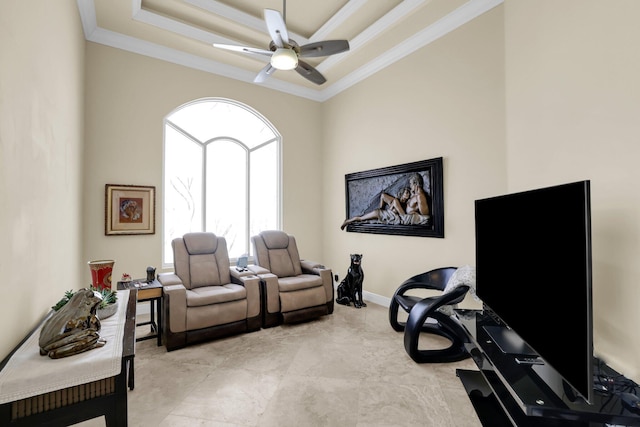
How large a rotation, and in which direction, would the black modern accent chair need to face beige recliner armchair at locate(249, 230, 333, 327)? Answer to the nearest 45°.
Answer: approximately 45° to its right

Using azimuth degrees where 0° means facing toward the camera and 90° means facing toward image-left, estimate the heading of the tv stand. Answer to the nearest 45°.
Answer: approximately 45°

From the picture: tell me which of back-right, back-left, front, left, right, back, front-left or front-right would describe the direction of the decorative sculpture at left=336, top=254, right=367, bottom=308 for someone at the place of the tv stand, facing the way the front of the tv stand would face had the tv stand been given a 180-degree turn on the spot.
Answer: left

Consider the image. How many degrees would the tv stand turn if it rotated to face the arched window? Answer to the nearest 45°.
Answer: approximately 45° to its right

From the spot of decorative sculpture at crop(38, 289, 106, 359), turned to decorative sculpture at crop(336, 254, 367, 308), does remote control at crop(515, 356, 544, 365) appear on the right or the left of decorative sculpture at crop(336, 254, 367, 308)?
right

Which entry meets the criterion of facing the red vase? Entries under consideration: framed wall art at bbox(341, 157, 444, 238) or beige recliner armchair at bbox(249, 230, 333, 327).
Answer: the framed wall art

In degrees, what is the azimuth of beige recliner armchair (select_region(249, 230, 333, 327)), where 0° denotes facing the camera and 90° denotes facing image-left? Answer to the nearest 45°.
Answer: approximately 315°

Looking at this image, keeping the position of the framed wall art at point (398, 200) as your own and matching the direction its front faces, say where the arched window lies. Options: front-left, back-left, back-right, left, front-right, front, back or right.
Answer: front-right

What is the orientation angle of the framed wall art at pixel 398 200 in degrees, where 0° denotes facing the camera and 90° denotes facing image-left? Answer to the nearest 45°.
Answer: approximately 45°
